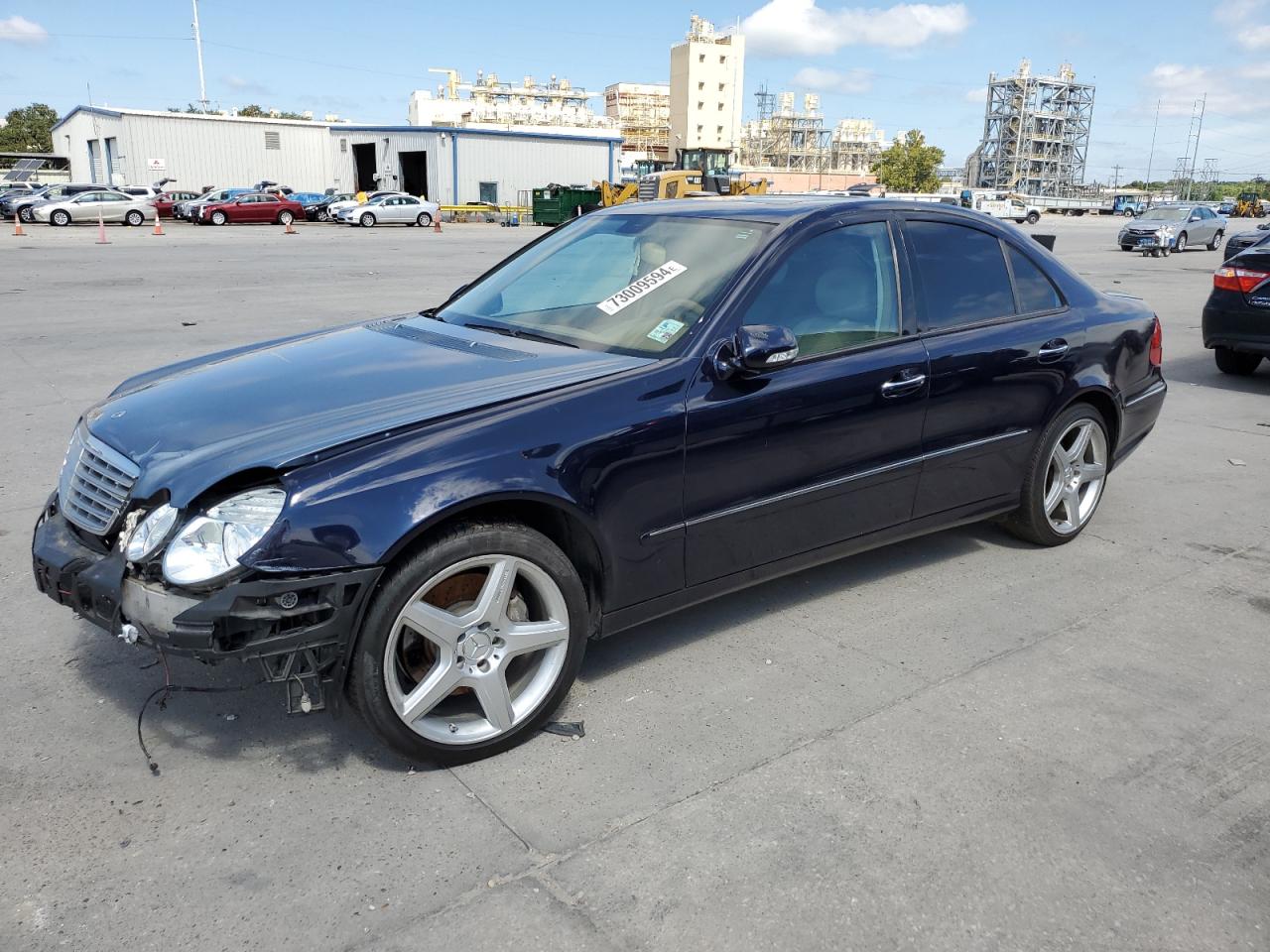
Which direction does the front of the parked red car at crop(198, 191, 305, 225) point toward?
to the viewer's left

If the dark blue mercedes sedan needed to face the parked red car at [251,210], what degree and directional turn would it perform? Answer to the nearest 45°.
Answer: approximately 135° to its right

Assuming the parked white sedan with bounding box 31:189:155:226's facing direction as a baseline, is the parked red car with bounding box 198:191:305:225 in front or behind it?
behind

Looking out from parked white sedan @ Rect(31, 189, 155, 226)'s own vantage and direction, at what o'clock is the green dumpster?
The green dumpster is roughly at 6 o'clock from the parked white sedan.

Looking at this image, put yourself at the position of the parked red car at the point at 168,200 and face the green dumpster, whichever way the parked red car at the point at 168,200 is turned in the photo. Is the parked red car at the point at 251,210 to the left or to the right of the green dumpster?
right

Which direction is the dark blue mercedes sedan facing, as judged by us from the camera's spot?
facing the viewer and to the left of the viewer

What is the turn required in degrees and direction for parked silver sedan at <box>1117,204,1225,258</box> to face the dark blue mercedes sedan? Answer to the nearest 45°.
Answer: approximately 45° to its left

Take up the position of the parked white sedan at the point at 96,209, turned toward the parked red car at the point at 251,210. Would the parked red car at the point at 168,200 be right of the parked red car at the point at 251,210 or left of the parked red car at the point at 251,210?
left

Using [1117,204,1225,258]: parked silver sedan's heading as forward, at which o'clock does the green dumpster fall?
The green dumpster is roughly at 2 o'clock from the parked silver sedan.

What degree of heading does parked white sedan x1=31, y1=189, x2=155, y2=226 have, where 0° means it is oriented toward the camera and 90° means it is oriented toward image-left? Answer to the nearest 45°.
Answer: approximately 90°

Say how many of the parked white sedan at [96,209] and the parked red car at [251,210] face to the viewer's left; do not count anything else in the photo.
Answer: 2

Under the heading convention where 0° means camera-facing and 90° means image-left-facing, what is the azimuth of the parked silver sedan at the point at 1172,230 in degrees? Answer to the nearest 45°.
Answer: approximately 45°

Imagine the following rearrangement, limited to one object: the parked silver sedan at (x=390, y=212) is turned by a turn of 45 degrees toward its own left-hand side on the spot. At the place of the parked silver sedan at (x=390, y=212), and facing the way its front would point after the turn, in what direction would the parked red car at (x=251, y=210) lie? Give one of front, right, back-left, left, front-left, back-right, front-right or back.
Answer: right

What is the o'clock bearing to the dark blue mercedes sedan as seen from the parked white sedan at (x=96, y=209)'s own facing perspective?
The dark blue mercedes sedan is roughly at 9 o'clock from the parked white sedan.
